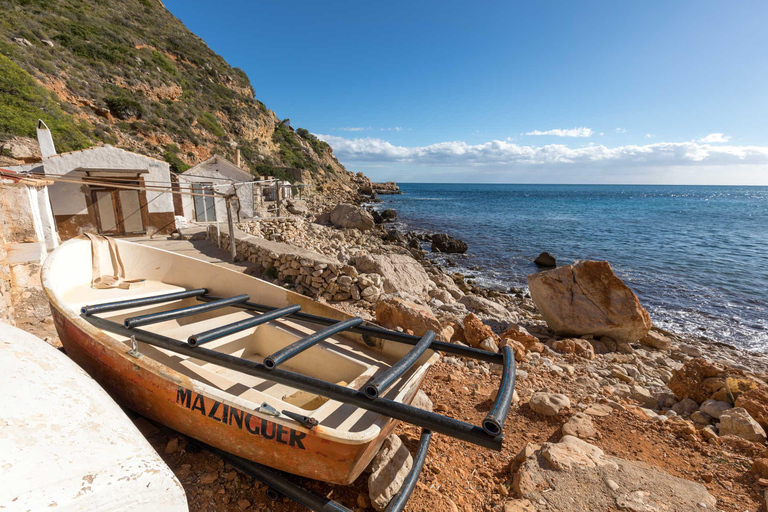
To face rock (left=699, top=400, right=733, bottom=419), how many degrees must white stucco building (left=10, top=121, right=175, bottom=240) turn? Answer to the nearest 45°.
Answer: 0° — it already faces it

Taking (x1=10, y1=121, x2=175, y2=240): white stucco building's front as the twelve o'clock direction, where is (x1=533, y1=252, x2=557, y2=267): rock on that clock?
The rock is roughly at 10 o'clock from the white stucco building.

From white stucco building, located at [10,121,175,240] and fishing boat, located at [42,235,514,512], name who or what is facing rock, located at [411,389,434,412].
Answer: the white stucco building

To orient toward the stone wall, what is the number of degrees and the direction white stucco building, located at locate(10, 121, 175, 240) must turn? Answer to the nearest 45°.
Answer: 0° — it already faces it

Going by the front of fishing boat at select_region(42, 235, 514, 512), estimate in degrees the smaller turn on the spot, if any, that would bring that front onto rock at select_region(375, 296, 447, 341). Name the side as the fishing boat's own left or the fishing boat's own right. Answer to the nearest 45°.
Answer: approximately 90° to the fishing boat's own right

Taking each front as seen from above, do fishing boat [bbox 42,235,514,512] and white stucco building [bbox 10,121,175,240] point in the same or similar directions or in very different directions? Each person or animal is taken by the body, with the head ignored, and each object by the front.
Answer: very different directions

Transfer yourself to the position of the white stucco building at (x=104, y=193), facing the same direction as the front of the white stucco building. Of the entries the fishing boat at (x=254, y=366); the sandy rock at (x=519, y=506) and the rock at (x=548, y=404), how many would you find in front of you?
3

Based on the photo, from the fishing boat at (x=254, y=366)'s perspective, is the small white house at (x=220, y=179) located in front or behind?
in front

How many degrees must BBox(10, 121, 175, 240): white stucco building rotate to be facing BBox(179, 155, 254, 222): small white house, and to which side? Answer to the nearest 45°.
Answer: approximately 90° to its left

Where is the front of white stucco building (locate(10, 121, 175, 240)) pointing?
toward the camera

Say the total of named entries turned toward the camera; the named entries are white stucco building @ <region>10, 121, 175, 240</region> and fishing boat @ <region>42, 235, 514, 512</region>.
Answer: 1

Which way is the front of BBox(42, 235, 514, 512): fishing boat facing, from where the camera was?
facing away from the viewer and to the left of the viewer

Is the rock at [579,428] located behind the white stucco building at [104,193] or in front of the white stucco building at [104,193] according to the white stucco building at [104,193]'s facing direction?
in front

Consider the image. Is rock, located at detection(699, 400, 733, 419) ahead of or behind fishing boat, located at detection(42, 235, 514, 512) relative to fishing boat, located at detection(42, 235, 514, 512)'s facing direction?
behind
